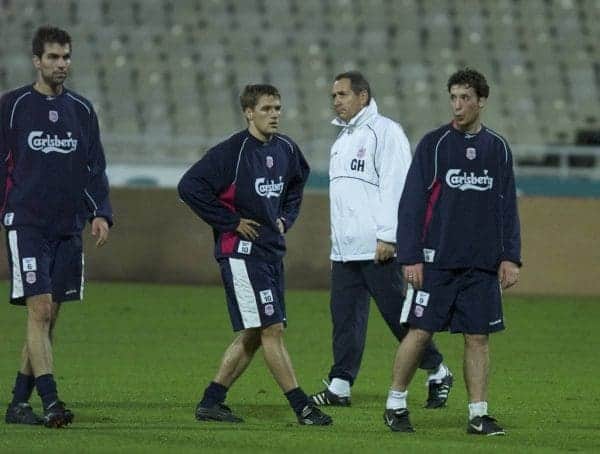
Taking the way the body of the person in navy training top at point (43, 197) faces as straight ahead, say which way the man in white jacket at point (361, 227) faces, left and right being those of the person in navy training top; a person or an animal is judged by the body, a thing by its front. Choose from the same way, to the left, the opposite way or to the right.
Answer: to the right

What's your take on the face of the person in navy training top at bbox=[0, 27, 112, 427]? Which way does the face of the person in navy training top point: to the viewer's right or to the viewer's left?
to the viewer's right

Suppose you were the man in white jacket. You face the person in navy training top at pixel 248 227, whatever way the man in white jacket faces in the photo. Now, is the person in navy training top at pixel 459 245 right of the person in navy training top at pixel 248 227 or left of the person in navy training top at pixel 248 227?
left

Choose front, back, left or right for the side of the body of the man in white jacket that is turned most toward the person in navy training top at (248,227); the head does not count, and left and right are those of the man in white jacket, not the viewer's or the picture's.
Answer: front

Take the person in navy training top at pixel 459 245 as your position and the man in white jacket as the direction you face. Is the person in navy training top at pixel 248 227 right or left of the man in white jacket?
left

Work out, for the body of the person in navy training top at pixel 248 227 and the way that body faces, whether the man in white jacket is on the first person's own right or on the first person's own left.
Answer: on the first person's own left

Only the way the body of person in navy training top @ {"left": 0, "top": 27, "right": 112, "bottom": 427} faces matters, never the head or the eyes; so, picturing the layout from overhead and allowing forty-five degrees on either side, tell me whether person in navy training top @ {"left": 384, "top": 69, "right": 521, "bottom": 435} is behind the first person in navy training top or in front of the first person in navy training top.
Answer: in front

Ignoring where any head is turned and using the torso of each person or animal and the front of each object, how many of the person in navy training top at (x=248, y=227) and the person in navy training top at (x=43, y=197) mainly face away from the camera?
0

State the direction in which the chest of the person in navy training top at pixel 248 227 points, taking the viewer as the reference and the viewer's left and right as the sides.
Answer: facing the viewer and to the right of the viewer

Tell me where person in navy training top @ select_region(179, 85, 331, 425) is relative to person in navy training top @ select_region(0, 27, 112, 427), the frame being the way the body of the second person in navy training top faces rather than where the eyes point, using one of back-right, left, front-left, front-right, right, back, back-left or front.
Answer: front-left

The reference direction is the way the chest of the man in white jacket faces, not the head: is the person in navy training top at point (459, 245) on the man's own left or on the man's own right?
on the man's own left

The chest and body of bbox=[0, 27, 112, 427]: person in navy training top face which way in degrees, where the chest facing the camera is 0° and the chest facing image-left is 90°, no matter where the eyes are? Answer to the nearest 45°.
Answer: approximately 315°

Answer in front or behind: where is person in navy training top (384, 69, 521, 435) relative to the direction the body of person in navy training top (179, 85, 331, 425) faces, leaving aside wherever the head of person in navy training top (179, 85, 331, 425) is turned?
in front

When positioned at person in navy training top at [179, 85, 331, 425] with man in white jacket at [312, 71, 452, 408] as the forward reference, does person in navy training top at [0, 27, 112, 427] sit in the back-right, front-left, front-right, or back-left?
back-left

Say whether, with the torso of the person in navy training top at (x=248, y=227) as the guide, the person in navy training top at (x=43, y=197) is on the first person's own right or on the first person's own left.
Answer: on the first person's own right
